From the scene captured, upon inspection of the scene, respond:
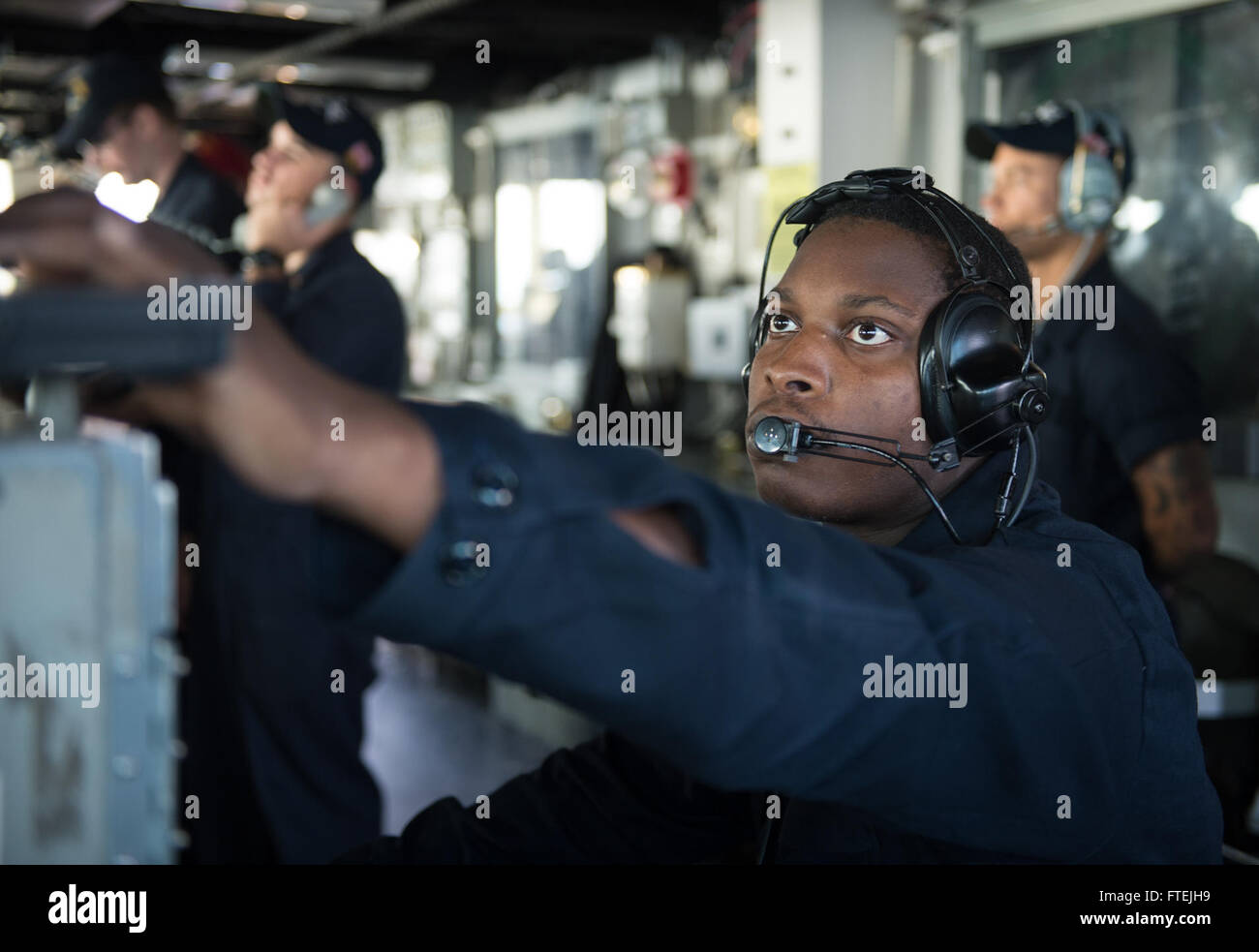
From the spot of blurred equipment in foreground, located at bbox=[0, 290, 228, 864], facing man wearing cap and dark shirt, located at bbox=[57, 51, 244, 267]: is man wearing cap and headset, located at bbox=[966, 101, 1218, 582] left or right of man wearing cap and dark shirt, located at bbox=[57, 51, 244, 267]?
right

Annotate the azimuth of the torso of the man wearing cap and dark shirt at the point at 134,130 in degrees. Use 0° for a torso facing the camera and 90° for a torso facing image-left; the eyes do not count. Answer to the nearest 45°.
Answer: approximately 90°

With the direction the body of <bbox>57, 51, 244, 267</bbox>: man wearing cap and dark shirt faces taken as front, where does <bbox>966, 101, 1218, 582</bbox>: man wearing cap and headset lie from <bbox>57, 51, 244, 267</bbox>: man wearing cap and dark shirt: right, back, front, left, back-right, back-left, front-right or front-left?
back-left

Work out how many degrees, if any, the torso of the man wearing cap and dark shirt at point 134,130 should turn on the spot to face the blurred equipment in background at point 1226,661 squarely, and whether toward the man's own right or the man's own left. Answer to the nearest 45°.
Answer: approximately 135° to the man's own left

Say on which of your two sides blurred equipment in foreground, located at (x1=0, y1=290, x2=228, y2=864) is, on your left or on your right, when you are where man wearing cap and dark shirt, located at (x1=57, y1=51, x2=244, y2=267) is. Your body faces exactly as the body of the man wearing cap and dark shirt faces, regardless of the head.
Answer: on your left

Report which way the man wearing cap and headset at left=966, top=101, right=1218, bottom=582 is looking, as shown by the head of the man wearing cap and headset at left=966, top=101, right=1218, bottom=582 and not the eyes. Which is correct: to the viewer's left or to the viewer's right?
to the viewer's left

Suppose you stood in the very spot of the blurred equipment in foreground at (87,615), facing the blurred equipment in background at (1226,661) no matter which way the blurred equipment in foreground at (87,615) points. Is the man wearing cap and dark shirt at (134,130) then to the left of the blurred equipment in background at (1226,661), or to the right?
left
